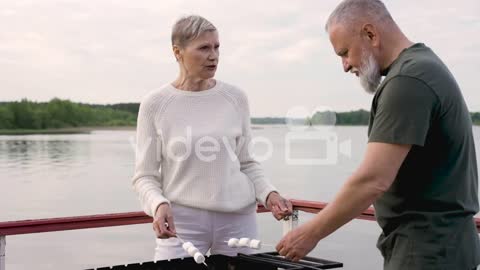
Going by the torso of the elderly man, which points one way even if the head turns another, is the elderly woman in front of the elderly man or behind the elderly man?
in front

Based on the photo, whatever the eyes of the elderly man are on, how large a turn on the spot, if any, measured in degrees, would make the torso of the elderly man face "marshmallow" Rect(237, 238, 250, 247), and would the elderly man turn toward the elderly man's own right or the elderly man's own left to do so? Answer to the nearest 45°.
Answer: approximately 45° to the elderly man's own right

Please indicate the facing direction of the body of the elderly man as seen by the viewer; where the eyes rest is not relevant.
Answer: to the viewer's left

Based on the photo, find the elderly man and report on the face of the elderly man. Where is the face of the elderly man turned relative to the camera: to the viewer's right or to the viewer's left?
to the viewer's left

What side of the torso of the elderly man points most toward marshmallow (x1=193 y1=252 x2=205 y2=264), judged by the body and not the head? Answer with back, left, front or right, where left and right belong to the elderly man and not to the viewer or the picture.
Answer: front

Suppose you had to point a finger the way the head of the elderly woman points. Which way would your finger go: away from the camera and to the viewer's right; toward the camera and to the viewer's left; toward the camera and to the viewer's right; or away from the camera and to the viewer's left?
toward the camera and to the viewer's right
